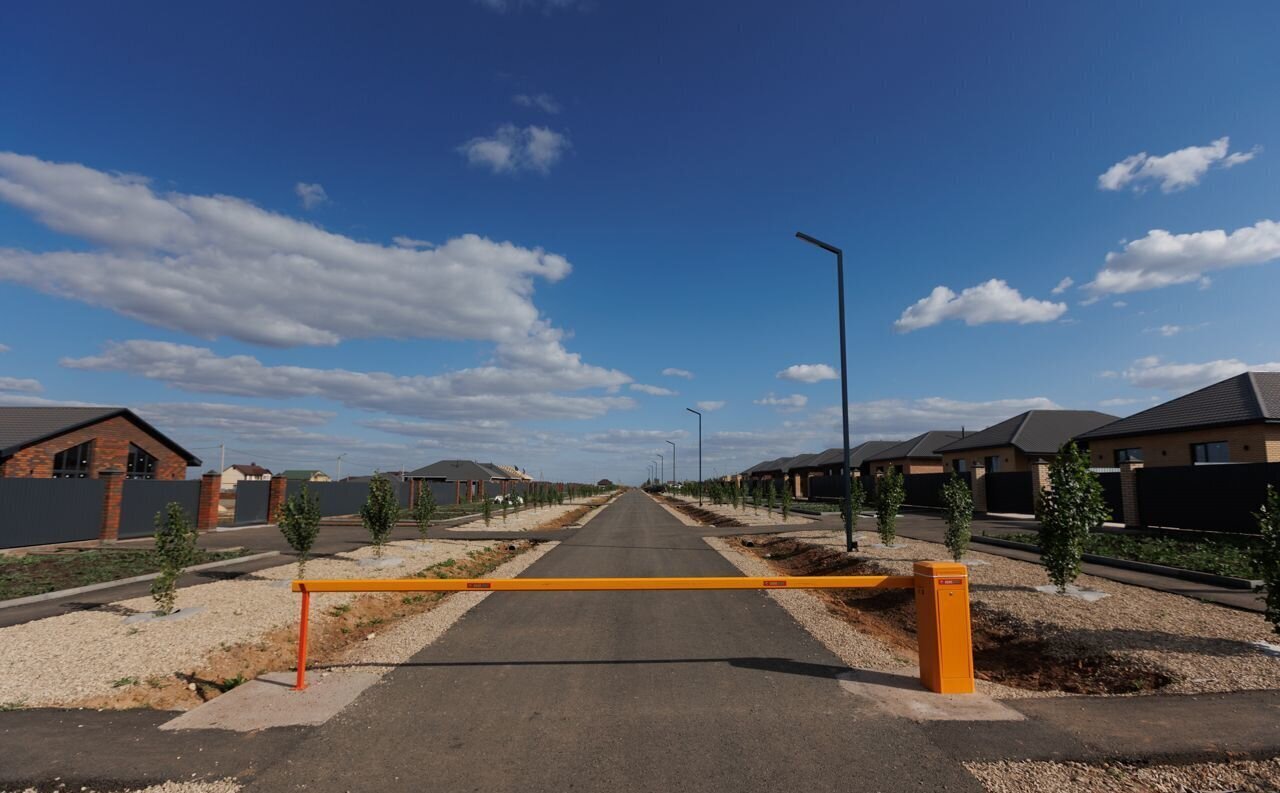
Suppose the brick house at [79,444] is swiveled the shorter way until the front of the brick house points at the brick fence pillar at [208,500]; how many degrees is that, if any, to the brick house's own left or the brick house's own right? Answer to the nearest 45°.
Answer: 0° — it already faces it

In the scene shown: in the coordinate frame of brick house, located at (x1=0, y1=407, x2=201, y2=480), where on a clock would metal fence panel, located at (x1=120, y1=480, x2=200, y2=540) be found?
The metal fence panel is roughly at 1 o'clock from the brick house.

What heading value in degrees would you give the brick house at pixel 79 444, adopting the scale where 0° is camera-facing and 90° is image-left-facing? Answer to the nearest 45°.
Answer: approximately 315°

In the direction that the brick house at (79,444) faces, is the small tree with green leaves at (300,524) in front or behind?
in front

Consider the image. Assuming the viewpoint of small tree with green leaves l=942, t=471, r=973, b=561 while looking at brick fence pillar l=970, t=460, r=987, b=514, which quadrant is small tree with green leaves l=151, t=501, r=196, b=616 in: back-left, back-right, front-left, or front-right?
back-left

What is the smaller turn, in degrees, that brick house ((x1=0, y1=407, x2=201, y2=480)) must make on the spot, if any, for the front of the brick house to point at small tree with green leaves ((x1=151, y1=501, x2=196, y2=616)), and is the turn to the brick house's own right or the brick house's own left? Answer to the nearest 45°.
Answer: approximately 45° to the brick house's own right

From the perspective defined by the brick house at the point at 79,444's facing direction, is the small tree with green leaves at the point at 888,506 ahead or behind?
ahead

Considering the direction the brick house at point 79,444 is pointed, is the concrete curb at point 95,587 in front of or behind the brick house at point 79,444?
in front

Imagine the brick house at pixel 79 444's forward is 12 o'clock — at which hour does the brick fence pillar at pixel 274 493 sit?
The brick fence pillar is roughly at 11 o'clock from the brick house.
